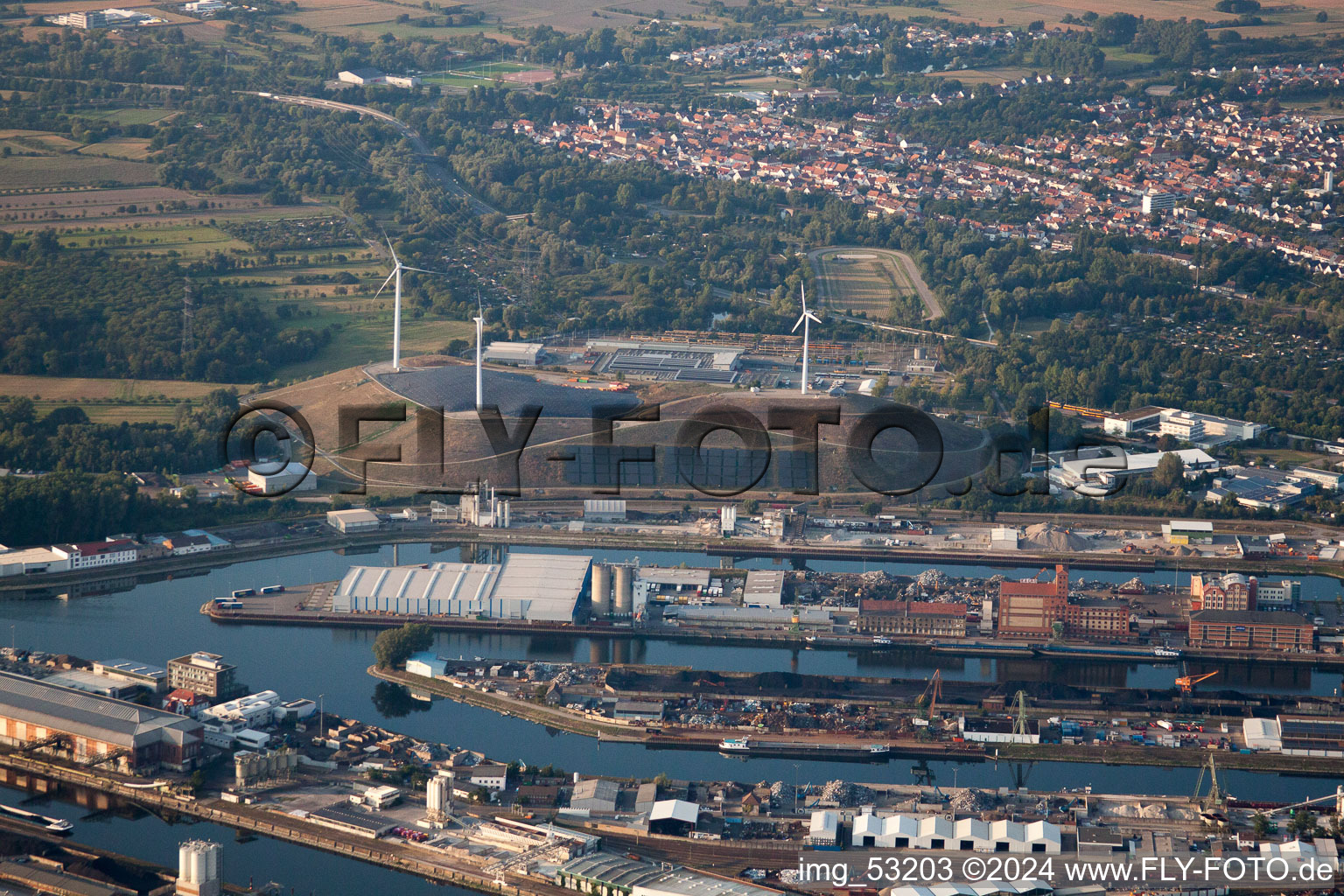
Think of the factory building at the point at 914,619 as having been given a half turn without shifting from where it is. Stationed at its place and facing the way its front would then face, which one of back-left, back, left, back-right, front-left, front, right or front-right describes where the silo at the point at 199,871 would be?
back-left

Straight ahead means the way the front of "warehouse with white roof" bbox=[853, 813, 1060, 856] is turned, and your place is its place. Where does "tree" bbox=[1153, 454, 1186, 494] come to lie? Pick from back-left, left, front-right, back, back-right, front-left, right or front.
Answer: back

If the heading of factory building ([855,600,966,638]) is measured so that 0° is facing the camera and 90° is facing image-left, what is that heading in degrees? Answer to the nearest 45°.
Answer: approximately 0°

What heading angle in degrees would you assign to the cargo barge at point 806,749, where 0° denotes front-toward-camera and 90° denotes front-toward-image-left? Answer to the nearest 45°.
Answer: approximately 270°

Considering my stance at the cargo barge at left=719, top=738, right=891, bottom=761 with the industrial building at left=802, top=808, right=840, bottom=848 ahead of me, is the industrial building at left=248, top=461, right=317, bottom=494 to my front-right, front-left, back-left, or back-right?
back-right

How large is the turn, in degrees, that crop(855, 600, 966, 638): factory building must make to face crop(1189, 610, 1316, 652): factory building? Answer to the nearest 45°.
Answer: approximately 90° to its left

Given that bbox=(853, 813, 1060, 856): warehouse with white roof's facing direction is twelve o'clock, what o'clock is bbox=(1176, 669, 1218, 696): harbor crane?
The harbor crane is roughly at 7 o'clock from the warehouse with white roof.

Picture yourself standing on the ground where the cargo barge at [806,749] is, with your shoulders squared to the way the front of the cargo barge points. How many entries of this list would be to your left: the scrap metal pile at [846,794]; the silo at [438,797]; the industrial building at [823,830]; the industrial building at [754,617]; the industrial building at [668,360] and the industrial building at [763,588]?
3

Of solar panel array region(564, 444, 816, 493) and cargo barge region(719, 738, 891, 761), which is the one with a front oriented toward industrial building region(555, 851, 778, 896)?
the solar panel array

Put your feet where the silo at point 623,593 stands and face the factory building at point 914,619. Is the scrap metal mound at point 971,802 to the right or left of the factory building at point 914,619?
right

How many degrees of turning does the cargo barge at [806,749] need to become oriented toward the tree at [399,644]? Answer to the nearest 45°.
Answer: approximately 135° to its left

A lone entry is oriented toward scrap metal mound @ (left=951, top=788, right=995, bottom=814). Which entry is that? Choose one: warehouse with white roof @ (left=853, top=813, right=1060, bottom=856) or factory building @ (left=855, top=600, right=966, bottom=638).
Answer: the factory building

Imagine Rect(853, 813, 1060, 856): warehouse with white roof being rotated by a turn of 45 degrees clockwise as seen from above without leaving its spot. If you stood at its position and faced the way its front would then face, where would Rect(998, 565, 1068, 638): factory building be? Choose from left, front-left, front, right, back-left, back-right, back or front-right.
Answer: back-right

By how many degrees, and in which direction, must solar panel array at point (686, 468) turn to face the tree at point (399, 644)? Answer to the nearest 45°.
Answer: approximately 45° to its right

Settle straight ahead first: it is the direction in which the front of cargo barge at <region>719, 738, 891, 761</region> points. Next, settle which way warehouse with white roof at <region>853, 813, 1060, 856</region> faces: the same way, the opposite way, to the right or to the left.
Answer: to the right

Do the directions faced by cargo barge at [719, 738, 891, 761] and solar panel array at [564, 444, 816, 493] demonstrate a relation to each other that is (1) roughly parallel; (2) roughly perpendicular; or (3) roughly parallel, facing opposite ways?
roughly perpendicular
